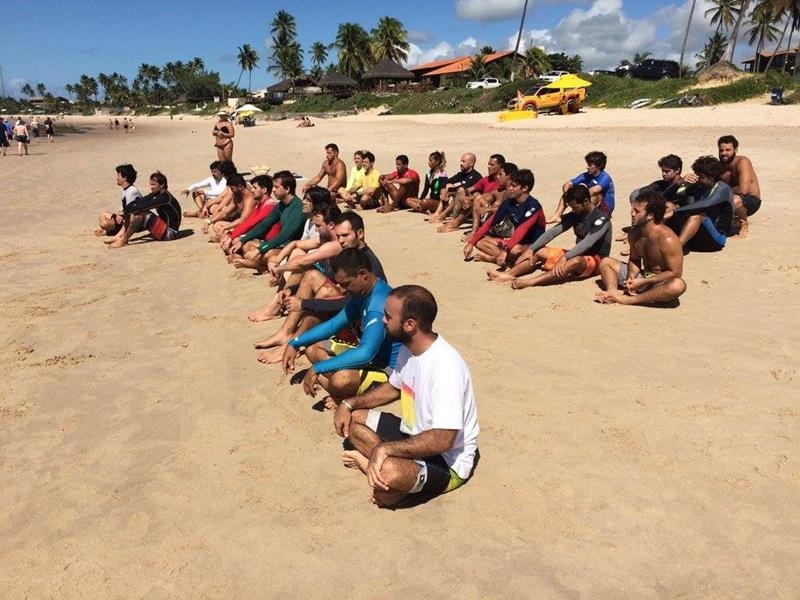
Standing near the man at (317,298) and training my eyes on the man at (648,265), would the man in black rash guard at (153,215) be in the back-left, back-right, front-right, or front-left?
back-left

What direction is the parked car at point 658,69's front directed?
to the viewer's left

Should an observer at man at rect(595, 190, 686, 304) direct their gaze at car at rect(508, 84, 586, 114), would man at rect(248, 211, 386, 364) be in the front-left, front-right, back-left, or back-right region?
back-left

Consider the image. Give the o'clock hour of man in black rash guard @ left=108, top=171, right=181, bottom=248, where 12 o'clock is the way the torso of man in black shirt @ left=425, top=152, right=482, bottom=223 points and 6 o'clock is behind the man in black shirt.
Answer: The man in black rash guard is roughly at 1 o'clock from the man in black shirt.

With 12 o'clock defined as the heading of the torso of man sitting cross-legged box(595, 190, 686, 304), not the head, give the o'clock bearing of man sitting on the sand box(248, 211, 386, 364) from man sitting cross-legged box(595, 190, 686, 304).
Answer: man sitting on the sand box(248, 211, 386, 364) is roughly at 12 o'clock from man sitting cross-legged box(595, 190, 686, 304).

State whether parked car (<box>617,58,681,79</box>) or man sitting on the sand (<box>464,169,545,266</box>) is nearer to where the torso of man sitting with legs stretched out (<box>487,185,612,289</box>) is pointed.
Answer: the man sitting on the sand

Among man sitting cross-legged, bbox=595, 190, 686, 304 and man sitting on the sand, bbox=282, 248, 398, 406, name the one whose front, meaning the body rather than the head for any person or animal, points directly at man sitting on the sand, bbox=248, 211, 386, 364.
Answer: man sitting cross-legged, bbox=595, 190, 686, 304
